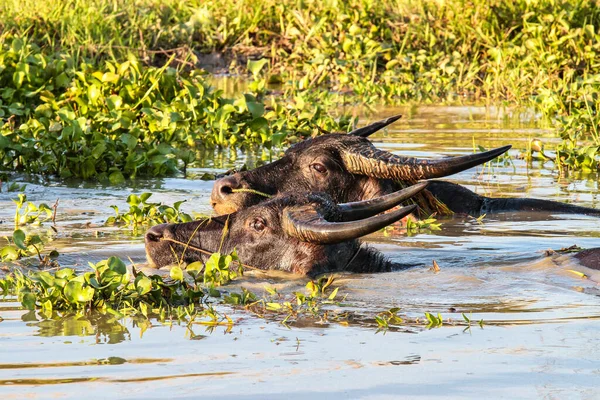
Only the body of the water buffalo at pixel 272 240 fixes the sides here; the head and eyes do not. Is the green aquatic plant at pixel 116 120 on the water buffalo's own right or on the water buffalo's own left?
on the water buffalo's own right

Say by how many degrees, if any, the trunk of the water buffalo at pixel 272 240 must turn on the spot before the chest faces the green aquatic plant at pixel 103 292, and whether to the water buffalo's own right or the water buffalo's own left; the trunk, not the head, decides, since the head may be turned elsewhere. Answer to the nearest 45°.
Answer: approximately 45° to the water buffalo's own left

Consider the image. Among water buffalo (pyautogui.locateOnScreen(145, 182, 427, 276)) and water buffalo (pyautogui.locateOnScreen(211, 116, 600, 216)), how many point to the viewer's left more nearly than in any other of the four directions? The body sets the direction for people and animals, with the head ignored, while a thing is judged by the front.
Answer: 2

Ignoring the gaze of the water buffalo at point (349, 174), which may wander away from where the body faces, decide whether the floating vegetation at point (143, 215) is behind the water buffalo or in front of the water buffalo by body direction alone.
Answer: in front

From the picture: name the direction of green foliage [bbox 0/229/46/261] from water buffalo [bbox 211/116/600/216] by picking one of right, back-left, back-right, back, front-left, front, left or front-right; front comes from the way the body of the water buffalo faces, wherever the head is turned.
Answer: front-left

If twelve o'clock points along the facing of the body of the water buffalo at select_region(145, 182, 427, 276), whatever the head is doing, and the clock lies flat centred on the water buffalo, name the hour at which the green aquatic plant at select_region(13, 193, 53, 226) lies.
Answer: The green aquatic plant is roughly at 1 o'clock from the water buffalo.

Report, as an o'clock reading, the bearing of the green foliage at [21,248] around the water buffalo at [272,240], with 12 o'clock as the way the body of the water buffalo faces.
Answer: The green foliage is roughly at 12 o'clock from the water buffalo.

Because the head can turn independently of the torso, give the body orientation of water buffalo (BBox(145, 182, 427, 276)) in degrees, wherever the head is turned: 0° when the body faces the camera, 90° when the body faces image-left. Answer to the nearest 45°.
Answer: approximately 90°

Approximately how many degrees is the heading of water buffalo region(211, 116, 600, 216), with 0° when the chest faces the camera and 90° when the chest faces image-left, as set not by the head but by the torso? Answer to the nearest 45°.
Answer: approximately 90°

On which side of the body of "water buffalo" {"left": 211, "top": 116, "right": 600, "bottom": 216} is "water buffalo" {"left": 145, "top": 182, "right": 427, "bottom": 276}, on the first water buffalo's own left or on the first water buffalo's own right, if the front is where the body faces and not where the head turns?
on the first water buffalo's own left
